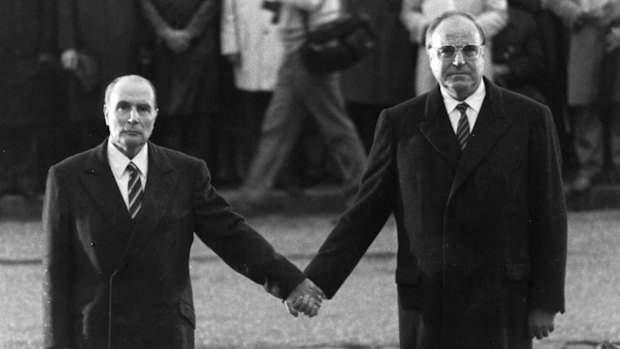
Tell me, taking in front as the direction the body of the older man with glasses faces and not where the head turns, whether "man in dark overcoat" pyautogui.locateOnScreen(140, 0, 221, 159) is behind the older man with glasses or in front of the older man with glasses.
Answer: behind

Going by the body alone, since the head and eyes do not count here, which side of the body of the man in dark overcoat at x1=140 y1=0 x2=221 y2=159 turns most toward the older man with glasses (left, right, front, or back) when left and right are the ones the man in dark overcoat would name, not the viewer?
front

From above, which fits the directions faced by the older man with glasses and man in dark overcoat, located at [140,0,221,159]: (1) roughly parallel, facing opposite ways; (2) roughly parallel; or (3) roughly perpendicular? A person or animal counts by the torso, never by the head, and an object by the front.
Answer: roughly parallel

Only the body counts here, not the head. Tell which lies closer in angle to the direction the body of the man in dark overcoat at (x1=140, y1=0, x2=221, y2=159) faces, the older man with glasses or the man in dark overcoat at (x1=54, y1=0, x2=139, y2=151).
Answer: the older man with glasses

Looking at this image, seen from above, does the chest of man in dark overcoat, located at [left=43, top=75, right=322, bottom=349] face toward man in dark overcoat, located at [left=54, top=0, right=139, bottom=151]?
no

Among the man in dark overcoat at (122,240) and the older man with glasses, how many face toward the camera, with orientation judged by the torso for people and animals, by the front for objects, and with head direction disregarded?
2

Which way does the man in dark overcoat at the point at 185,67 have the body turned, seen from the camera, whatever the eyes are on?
toward the camera

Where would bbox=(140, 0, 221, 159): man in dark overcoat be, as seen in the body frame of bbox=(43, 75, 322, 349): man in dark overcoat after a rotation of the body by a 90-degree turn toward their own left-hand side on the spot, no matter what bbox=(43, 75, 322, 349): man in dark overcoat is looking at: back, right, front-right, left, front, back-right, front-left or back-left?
left

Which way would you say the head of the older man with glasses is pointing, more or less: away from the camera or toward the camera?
toward the camera

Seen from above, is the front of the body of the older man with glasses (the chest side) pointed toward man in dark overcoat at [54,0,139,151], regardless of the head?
no

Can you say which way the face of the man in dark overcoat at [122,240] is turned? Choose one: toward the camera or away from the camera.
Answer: toward the camera

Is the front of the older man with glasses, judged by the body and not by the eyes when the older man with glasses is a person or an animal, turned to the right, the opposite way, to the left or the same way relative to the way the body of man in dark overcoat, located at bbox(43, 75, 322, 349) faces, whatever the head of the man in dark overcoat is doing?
the same way

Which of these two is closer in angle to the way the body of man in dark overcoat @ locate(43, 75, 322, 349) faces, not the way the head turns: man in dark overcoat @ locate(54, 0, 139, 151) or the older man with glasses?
the older man with glasses

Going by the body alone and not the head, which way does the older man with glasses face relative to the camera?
toward the camera

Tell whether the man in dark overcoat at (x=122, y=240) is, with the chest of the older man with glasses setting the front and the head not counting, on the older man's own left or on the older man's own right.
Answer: on the older man's own right

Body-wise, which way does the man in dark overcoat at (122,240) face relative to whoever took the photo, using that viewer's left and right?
facing the viewer
